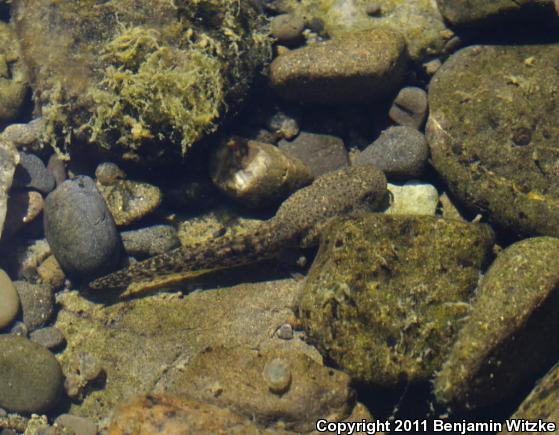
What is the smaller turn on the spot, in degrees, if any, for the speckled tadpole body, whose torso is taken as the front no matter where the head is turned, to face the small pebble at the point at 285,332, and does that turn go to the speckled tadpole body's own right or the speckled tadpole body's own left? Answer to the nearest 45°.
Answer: approximately 90° to the speckled tadpole body's own right

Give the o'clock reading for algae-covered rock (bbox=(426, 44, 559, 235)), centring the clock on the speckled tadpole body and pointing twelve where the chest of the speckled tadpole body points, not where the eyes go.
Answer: The algae-covered rock is roughly at 12 o'clock from the speckled tadpole body.

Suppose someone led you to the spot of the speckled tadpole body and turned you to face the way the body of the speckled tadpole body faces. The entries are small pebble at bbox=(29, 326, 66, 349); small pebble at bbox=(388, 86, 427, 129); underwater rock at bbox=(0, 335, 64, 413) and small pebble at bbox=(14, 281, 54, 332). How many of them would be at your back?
3

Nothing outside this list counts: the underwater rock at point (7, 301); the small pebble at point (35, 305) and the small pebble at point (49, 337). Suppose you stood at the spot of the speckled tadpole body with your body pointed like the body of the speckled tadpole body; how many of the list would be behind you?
3

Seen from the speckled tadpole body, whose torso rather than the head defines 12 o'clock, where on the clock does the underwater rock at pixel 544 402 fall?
The underwater rock is roughly at 2 o'clock from the speckled tadpole body.

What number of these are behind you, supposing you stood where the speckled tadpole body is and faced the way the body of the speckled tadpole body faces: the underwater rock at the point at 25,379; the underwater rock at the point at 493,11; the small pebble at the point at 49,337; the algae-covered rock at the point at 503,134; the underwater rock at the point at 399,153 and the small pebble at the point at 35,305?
3

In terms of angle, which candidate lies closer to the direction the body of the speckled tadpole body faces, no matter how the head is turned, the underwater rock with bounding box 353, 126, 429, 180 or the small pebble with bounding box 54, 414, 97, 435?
the underwater rock

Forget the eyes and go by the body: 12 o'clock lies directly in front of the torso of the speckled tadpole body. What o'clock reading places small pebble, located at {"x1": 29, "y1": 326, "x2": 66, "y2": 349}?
The small pebble is roughly at 6 o'clock from the speckled tadpole body.

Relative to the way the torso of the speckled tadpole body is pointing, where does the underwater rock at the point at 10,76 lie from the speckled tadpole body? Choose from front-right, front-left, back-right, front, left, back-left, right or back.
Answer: back-left

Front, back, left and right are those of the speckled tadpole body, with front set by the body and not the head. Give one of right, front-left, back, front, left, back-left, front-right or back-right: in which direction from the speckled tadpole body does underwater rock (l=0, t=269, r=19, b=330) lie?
back

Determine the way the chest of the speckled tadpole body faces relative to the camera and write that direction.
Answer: to the viewer's right
